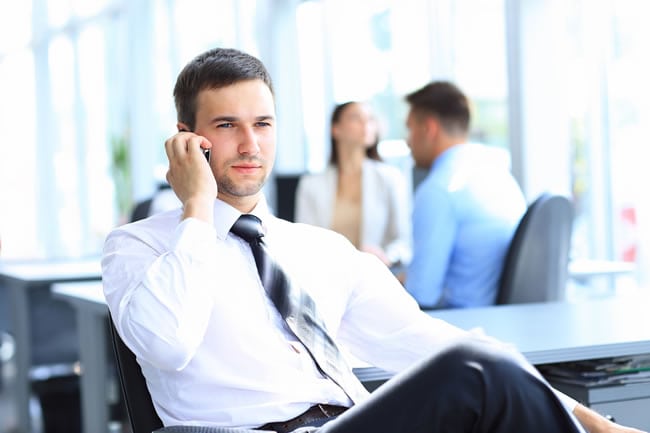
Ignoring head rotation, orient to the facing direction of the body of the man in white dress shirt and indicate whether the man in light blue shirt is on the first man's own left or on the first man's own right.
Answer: on the first man's own left

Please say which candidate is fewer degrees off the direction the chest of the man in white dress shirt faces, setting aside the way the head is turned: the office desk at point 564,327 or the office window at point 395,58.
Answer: the office desk

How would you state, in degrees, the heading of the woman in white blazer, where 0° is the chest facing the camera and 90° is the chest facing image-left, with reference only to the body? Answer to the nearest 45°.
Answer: approximately 0°

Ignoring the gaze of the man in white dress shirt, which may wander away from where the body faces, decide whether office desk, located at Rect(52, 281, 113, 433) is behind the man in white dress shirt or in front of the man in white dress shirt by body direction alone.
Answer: behind

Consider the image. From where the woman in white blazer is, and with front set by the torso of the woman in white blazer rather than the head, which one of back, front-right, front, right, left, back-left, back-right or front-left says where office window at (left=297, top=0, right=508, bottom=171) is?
back

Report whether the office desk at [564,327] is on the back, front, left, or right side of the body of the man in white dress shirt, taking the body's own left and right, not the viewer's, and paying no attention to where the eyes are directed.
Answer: left

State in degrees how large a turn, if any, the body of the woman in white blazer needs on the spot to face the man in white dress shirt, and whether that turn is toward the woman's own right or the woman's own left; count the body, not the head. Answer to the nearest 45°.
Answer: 0° — they already face them

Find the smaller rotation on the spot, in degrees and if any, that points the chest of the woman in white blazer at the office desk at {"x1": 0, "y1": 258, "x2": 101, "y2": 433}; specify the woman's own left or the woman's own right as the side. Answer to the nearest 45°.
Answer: approximately 90° to the woman's own right

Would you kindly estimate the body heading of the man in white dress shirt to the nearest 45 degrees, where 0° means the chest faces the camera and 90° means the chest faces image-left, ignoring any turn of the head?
approximately 315°
